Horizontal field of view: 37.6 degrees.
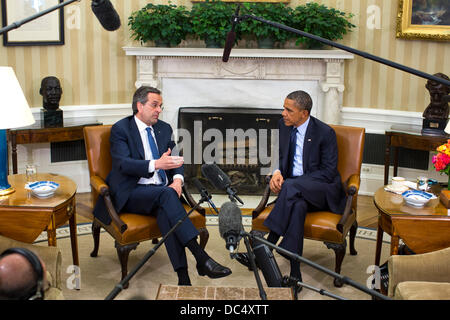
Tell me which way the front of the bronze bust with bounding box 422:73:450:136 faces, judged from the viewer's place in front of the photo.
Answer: facing the viewer

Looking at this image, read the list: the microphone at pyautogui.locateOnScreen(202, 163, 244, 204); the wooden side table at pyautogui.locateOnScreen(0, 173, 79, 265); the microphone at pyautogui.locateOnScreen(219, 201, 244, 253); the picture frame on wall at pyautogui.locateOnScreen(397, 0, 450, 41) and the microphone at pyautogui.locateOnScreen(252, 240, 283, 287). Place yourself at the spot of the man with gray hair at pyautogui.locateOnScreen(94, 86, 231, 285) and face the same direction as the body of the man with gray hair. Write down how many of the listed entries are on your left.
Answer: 1

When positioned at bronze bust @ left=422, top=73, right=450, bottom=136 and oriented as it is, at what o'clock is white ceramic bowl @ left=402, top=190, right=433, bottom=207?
The white ceramic bowl is roughly at 12 o'clock from the bronze bust.

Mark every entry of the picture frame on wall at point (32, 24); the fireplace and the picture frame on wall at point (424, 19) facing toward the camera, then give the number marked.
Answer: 3

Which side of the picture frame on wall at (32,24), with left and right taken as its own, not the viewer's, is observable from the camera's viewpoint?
front

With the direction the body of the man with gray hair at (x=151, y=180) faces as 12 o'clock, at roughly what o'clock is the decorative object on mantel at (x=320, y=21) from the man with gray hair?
The decorative object on mantel is roughly at 9 o'clock from the man with gray hair.

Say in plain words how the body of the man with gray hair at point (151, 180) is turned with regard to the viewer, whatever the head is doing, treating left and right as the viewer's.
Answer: facing the viewer and to the right of the viewer

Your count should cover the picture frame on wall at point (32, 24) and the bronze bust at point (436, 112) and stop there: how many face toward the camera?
2

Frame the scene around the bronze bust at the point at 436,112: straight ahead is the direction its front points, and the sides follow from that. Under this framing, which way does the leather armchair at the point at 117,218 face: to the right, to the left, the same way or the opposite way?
to the left

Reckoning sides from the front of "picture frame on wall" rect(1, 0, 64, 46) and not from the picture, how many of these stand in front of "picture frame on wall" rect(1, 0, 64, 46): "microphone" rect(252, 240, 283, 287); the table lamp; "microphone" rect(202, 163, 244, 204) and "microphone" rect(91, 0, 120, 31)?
4

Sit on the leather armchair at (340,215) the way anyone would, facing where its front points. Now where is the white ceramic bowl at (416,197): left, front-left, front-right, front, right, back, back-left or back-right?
left

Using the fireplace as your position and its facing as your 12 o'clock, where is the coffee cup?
The coffee cup is roughly at 11 o'clock from the fireplace.

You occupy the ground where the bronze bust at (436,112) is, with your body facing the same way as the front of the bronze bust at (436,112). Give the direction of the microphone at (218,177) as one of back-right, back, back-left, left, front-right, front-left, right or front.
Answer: front

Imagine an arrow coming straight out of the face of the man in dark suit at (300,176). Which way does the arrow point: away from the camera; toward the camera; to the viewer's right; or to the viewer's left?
to the viewer's left

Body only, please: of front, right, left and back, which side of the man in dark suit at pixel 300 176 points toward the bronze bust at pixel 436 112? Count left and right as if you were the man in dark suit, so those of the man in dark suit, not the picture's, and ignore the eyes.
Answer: back
